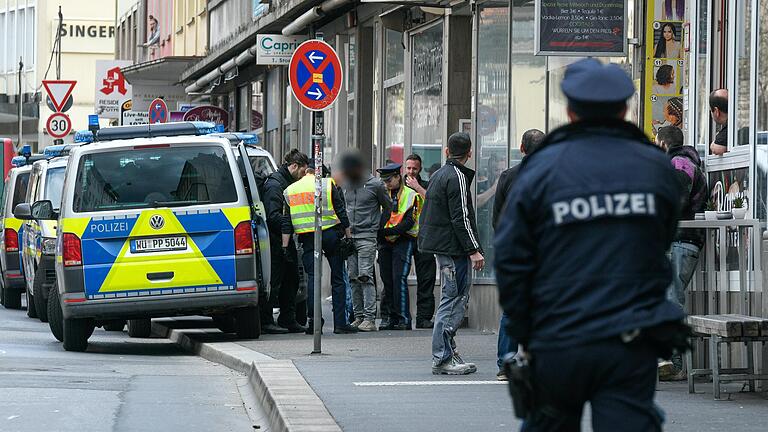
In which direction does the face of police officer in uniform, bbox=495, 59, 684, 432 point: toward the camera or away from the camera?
away from the camera

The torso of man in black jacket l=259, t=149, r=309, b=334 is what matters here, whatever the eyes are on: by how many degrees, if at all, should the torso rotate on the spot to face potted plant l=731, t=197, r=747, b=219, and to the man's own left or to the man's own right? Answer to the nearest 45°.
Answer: approximately 45° to the man's own right

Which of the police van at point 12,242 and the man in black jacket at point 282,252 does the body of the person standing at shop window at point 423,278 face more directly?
the man in black jacket

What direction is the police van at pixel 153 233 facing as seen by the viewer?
away from the camera

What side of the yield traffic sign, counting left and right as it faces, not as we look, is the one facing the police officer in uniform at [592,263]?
front

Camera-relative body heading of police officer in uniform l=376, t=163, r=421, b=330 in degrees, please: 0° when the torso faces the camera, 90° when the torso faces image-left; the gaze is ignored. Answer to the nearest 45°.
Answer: approximately 45°

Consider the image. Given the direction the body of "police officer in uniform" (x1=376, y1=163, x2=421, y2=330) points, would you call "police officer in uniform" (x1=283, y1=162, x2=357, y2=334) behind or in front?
in front

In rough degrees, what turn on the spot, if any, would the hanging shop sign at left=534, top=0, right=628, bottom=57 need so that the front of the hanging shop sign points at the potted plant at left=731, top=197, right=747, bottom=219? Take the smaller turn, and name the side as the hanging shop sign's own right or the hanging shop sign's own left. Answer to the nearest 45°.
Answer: approximately 45° to the hanging shop sign's own left
